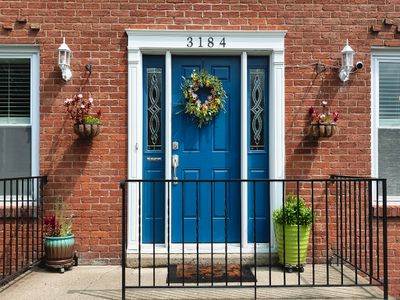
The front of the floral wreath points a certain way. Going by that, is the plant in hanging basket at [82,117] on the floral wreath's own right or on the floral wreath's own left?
on the floral wreath's own right

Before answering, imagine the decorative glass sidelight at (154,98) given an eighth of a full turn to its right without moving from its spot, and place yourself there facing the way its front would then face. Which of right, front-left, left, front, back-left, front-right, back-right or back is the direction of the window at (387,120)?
back-left

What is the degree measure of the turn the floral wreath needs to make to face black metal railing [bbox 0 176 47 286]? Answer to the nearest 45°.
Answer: approximately 90° to its right

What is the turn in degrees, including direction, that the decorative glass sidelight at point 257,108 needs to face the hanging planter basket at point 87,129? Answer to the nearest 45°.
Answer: approximately 90° to its right

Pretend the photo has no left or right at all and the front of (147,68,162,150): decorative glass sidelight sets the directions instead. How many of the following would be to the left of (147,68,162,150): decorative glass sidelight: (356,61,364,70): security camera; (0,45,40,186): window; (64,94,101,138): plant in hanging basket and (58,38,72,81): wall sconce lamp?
1

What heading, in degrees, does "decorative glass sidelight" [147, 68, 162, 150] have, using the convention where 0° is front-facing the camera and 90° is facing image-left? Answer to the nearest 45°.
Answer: approximately 0°

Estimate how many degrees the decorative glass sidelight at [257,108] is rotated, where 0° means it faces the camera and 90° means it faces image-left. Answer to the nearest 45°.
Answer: approximately 0°

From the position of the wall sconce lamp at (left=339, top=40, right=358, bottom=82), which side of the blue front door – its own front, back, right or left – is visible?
left

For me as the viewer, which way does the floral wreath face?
facing the viewer
